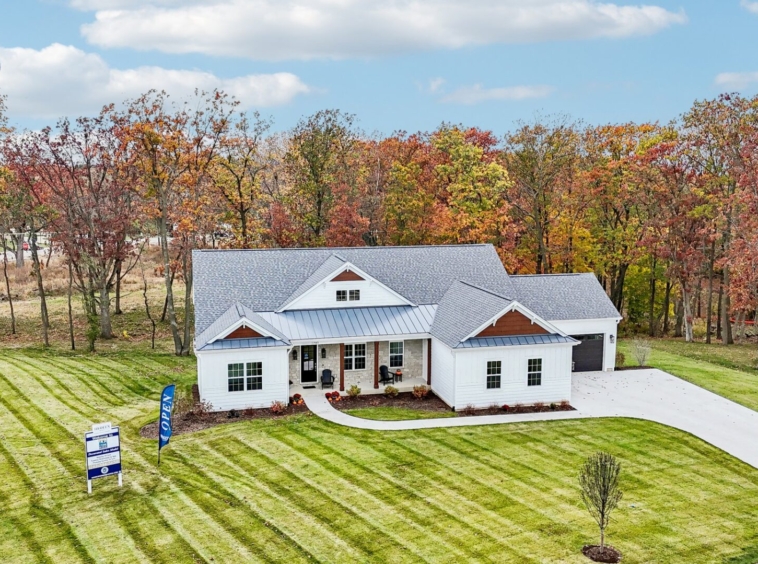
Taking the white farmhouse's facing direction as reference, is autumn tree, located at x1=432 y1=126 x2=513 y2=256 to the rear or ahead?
to the rear

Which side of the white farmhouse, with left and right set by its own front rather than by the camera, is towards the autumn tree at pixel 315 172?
back

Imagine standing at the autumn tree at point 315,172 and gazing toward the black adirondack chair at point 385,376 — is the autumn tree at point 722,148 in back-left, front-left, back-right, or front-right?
front-left

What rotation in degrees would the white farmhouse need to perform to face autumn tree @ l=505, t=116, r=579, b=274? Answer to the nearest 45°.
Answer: approximately 135° to its left

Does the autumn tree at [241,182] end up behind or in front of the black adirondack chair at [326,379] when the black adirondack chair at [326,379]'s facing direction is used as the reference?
behind

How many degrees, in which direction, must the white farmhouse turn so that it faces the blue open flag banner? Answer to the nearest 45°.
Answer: approximately 45° to its right

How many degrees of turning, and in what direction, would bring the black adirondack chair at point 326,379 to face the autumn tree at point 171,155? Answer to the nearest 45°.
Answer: approximately 135° to its right

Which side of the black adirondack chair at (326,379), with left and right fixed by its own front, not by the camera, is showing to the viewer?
front

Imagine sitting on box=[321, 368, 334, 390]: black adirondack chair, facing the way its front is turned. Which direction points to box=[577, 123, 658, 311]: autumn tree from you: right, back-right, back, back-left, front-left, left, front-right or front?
back-left

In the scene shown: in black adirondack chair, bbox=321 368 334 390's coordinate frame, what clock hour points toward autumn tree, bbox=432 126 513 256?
The autumn tree is roughly at 7 o'clock from the black adirondack chair.

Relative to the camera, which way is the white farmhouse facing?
toward the camera
